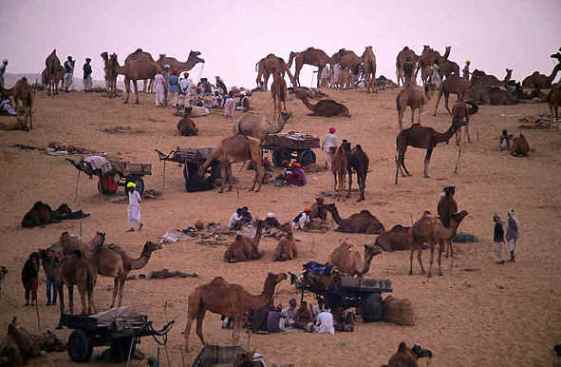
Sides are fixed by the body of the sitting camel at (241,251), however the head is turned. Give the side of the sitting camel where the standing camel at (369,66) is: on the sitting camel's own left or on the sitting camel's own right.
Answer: on the sitting camel's own left

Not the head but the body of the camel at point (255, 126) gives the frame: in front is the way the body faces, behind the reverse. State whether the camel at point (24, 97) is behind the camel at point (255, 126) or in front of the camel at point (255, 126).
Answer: behind

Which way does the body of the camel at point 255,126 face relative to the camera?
to the viewer's right

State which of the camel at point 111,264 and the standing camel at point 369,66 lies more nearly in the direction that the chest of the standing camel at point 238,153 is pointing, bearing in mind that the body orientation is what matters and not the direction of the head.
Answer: the camel

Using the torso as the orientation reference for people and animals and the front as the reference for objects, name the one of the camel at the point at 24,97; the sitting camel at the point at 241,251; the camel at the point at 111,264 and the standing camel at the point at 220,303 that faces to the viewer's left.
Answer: the camel at the point at 24,97

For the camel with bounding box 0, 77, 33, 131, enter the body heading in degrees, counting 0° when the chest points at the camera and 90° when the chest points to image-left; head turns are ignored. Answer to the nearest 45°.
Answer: approximately 90°

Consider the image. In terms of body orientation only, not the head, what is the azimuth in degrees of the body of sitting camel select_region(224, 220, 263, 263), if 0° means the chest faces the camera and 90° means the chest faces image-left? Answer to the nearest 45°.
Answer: approximately 270°

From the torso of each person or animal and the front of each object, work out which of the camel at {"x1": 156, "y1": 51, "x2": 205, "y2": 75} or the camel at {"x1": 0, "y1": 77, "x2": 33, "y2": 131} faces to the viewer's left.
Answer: the camel at {"x1": 0, "y1": 77, "x2": 33, "y2": 131}
